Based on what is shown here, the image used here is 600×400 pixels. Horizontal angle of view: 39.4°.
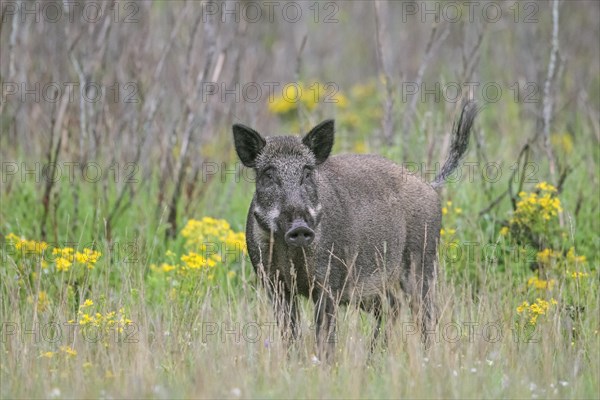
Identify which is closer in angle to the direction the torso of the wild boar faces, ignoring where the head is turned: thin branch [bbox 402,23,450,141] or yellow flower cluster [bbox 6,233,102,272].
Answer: the yellow flower cluster

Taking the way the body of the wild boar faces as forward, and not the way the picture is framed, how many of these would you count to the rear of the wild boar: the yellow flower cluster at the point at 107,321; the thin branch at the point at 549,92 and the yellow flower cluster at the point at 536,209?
2

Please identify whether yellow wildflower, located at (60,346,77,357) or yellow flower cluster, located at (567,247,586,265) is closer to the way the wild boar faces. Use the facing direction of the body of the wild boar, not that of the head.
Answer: the yellow wildflower

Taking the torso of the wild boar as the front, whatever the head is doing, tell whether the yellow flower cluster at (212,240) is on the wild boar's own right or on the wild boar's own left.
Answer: on the wild boar's own right

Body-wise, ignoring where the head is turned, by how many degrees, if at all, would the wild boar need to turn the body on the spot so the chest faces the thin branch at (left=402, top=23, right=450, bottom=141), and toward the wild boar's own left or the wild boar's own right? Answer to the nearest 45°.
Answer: approximately 135° to the wild boar's own right

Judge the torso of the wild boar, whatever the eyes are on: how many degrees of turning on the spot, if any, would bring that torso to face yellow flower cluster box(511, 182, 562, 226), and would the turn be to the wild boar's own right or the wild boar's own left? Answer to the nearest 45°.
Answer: approximately 180°

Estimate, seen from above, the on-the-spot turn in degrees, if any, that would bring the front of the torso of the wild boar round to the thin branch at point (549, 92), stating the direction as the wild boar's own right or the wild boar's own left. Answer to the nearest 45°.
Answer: approximately 180°

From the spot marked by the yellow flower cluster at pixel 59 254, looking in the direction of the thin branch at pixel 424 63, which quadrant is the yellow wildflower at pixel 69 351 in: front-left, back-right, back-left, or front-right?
back-right

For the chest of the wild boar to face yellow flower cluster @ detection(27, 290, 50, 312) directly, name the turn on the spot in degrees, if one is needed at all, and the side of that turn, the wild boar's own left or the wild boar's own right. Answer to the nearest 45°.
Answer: approximately 45° to the wild boar's own right

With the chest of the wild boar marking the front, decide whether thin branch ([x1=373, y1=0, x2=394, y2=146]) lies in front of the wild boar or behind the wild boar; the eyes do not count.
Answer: behind

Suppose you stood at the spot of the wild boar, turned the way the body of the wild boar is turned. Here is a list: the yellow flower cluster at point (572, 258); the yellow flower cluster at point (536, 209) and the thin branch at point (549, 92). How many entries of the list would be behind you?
3

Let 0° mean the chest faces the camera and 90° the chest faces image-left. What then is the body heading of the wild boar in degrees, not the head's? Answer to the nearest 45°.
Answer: approximately 45°
